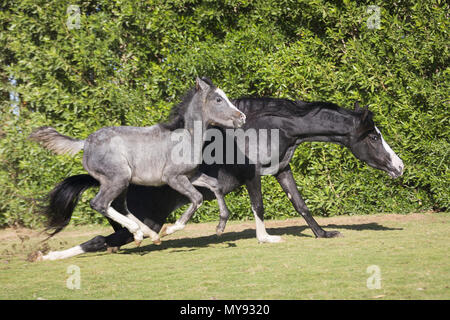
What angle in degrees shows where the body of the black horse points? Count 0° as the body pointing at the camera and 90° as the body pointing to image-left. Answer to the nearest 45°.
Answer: approximately 270°
